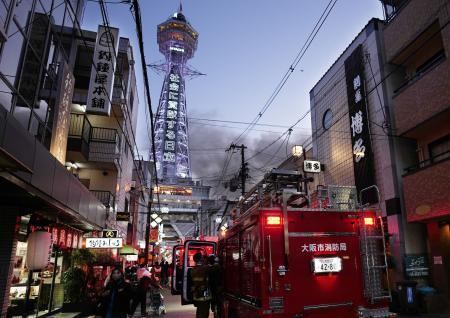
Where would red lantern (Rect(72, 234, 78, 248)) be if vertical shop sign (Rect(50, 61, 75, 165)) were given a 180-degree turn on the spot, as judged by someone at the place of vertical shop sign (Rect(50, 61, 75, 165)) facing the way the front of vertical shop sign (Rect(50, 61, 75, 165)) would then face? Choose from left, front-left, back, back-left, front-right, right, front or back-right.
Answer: front-right

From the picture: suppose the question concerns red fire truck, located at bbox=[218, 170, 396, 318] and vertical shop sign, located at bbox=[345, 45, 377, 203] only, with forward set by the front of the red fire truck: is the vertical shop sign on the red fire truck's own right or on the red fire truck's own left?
on the red fire truck's own right

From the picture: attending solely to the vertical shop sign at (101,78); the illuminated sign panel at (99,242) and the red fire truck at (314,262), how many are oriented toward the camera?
2

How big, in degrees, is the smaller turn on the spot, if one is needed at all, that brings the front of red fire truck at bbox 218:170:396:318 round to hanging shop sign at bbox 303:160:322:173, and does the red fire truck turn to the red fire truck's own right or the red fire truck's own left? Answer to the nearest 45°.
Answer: approximately 45° to the red fire truck's own right

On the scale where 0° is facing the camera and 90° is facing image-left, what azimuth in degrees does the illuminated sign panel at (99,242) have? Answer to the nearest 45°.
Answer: approximately 0°

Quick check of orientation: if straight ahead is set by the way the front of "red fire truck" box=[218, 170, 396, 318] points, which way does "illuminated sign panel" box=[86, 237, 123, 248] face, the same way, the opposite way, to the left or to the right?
the opposite way

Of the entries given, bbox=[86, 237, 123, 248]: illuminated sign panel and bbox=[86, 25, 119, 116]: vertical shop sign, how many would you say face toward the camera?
2

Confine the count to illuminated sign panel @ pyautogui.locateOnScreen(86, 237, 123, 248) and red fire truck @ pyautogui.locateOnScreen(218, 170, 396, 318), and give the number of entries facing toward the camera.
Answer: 1

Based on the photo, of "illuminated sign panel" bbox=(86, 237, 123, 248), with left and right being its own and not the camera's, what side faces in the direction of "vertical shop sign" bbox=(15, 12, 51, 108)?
front

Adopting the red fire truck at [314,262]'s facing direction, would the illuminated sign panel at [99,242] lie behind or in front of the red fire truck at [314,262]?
in front
